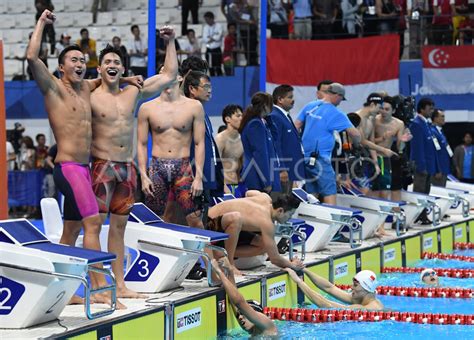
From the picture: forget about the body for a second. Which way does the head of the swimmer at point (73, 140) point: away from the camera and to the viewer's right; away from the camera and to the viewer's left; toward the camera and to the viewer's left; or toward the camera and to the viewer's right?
toward the camera and to the viewer's right

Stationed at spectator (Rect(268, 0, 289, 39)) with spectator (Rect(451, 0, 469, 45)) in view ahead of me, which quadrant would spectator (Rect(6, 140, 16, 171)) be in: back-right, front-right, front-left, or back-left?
back-right

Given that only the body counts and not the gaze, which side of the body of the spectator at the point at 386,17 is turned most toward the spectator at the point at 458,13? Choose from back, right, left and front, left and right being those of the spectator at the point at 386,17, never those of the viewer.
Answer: left

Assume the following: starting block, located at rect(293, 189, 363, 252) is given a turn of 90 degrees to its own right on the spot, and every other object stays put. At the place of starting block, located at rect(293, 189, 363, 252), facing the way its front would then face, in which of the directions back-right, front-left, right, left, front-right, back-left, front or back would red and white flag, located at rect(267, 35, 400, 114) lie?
back-right

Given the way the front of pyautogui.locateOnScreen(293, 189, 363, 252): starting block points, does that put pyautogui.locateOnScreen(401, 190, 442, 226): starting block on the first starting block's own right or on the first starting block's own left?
on the first starting block's own left

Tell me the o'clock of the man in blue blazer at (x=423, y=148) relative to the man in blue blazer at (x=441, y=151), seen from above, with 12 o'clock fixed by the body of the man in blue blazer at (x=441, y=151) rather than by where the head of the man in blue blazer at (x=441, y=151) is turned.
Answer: the man in blue blazer at (x=423, y=148) is roughly at 2 o'clock from the man in blue blazer at (x=441, y=151).

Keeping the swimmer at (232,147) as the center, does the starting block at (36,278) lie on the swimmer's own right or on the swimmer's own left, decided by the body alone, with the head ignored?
on the swimmer's own right

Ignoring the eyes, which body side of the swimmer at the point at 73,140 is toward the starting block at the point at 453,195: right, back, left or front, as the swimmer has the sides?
left
